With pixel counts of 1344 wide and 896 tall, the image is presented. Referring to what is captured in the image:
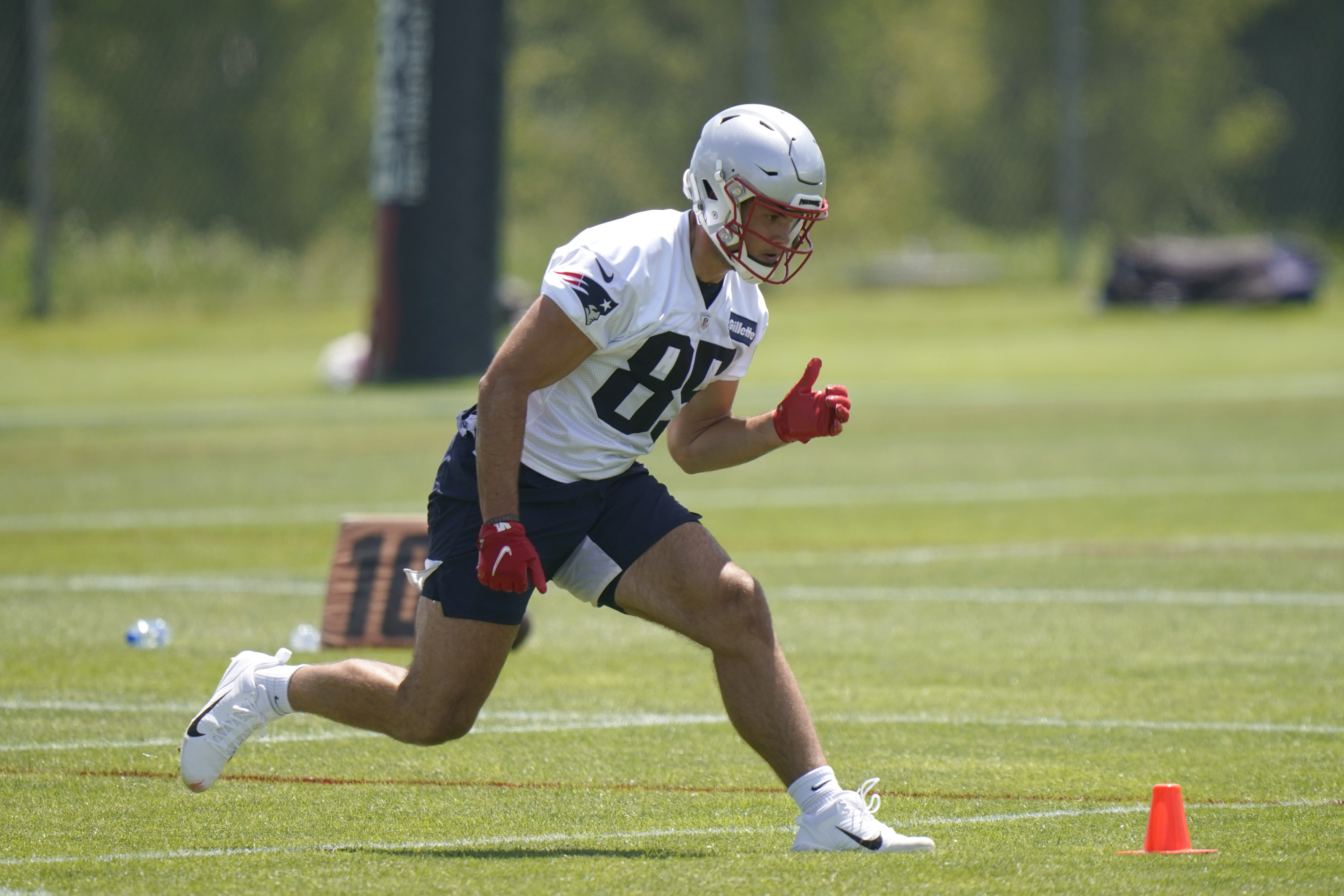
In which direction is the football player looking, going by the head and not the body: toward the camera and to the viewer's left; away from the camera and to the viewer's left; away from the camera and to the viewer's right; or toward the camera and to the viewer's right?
toward the camera and to the viewer's right

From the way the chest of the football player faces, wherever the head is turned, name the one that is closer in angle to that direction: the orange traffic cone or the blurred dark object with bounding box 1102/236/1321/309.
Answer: the orange traffic cone

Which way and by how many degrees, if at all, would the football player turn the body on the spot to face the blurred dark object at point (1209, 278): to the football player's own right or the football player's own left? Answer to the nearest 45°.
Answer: approximately 135° to the football player's own left

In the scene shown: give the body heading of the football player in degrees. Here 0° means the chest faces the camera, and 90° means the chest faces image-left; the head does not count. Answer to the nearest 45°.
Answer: approximately 315°

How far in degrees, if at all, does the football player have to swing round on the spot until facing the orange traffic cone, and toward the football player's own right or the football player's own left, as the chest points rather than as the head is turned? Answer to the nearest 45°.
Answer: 0° — they already face it
